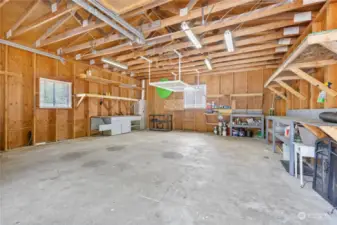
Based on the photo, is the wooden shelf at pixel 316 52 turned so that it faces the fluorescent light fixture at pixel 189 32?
yes

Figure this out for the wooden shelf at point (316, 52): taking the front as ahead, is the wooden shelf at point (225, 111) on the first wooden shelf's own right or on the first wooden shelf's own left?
on the first wooden shelf's own right

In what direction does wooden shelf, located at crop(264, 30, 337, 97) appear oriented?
to the viewer's left

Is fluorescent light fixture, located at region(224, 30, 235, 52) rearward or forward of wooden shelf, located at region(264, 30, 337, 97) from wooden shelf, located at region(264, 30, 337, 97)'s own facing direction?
forward

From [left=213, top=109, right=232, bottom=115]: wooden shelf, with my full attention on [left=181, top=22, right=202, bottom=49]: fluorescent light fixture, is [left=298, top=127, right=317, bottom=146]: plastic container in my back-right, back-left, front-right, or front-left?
front-left

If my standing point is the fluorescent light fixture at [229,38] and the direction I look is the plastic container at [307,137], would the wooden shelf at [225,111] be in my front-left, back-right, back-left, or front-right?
back-left
